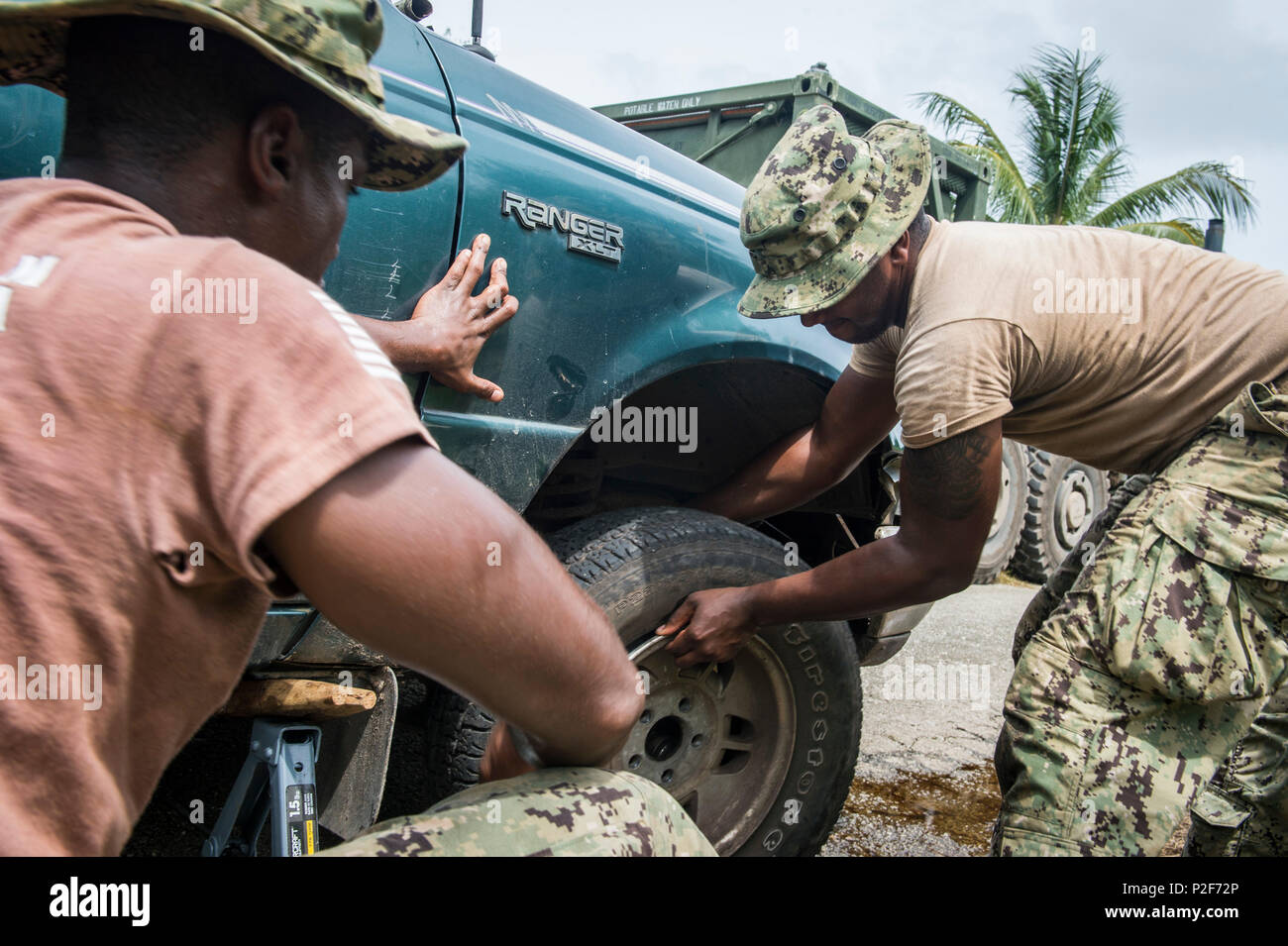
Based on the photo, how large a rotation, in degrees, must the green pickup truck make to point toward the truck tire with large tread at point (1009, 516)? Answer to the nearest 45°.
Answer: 0° — it already faces it

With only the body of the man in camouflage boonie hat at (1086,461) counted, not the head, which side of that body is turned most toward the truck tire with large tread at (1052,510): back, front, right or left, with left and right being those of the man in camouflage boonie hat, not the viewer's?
right

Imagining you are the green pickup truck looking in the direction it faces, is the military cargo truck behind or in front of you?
in front

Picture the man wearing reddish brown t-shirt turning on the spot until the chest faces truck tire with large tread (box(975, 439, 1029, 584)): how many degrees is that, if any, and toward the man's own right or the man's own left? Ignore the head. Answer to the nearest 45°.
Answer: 0° — they already face it

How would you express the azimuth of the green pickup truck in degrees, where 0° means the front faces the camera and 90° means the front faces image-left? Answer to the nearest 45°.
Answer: approximately 225°

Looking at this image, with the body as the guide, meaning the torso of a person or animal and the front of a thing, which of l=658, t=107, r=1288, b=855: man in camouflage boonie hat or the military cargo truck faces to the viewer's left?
the man in camouflage boonie hat

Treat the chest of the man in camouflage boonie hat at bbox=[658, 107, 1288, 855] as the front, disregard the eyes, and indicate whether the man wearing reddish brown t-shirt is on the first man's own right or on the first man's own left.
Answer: on the first man's own left

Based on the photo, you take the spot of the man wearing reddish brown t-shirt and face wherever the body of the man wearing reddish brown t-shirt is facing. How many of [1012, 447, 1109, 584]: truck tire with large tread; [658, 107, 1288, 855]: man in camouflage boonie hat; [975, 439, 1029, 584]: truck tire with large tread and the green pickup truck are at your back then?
0

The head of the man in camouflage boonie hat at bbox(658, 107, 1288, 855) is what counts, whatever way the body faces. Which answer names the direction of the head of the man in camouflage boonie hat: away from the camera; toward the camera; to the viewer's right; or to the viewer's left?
to the viewer's left

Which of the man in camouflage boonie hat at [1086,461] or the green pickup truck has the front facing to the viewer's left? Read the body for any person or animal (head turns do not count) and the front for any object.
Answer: the man in camouflage boonie hat

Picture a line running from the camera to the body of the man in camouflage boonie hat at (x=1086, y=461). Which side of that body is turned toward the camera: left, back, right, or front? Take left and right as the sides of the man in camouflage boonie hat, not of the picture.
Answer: left
